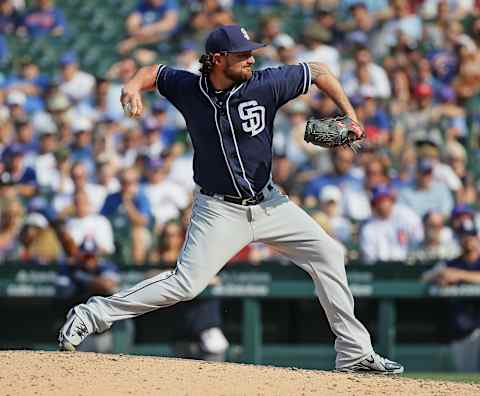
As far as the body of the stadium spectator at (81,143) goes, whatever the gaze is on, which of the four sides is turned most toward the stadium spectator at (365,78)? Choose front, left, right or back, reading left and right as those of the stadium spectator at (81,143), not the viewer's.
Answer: left

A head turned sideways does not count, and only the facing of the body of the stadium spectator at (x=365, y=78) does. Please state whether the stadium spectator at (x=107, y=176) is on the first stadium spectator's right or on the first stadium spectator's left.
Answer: on the first stadium spectator's right

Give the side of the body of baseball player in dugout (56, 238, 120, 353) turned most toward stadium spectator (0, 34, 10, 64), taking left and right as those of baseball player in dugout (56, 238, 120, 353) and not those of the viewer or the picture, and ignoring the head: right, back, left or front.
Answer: back

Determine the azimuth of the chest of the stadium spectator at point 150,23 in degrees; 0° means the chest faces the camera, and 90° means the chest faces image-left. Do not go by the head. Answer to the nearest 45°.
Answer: approximately 45°

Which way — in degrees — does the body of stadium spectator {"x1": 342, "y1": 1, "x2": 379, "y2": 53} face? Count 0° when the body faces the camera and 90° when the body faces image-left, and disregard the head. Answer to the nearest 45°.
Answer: approximately 0°

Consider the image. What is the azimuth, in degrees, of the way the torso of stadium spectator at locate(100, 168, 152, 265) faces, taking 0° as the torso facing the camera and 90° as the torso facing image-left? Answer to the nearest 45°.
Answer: approximately 0°

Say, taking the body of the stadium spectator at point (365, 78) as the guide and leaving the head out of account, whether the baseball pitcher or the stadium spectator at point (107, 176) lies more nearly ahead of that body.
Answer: the baseball pitcher
